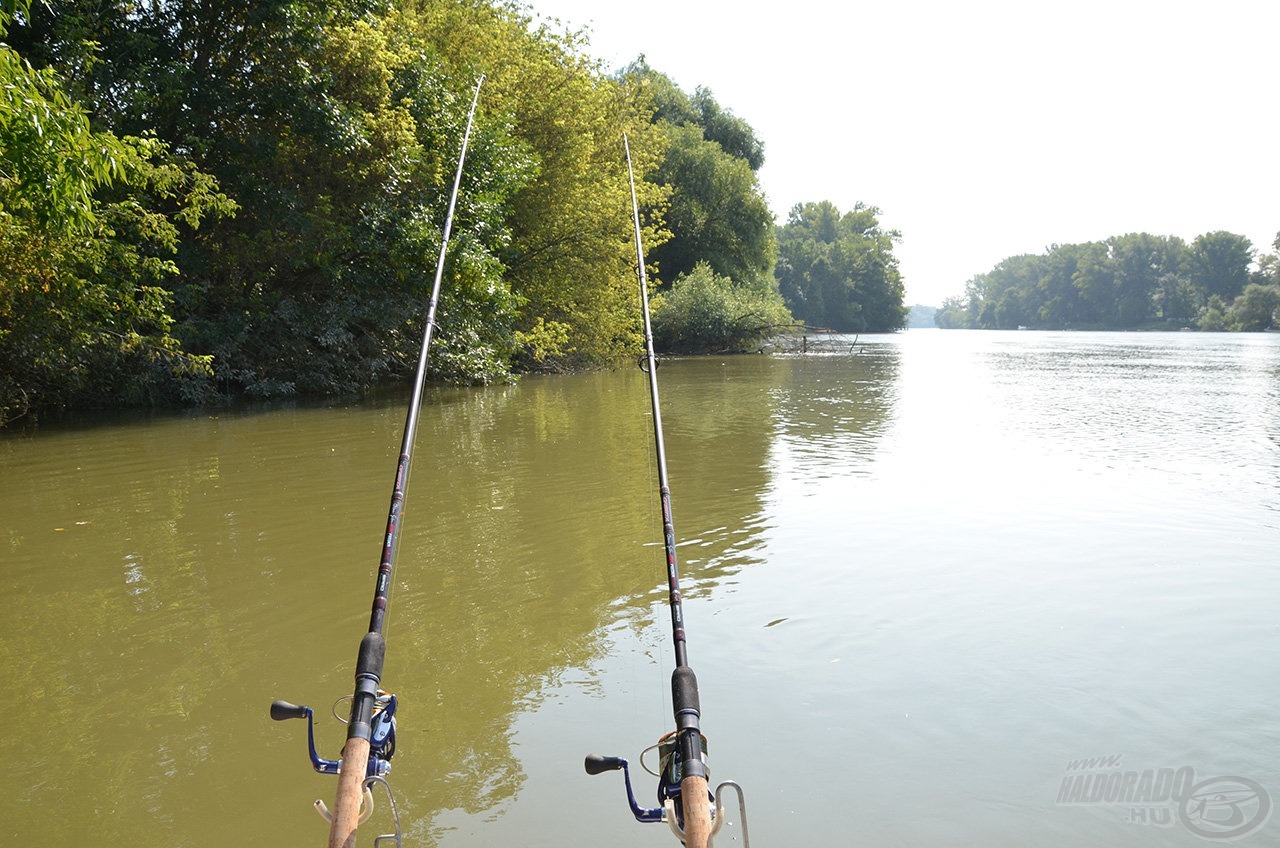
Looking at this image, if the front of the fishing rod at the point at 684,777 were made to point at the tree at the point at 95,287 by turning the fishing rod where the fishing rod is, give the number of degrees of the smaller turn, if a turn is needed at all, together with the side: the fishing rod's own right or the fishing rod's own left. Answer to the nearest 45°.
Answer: approximately 45° to the fishing rod's own left

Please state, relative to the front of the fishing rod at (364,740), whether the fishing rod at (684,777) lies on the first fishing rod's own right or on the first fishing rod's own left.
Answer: on the first fishing rod's own right

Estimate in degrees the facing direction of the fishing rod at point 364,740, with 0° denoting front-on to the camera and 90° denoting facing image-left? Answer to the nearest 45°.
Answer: approximately 180°

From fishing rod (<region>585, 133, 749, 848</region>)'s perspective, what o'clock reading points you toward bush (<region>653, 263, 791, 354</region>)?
The bush is roughly at 12 o'clock from the fishing rod.

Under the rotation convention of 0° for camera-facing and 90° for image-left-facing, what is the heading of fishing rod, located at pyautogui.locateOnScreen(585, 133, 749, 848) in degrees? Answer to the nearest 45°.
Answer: approximately 180°

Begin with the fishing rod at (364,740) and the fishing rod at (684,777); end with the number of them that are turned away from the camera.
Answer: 2

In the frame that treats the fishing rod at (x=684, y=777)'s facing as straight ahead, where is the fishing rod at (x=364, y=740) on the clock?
the fishing rod at (x=364, y=740) is roughly at 9 o'clock from the fishing rod at (x=684, y=777).

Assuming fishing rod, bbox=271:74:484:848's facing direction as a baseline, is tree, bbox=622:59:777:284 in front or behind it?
in front

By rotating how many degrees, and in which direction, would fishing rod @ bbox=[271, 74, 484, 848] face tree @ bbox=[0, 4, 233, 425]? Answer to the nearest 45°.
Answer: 0° — it already faces it
